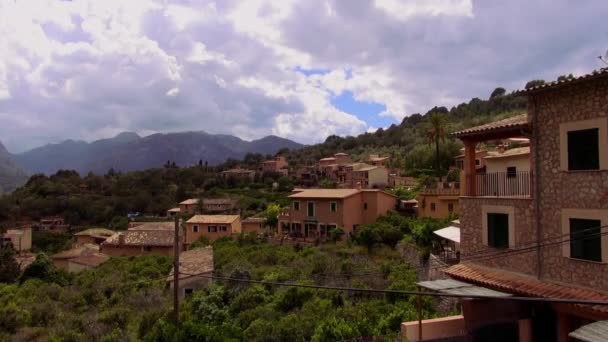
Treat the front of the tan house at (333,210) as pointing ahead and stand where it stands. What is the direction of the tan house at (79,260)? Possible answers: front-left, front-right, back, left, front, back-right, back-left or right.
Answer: front-right

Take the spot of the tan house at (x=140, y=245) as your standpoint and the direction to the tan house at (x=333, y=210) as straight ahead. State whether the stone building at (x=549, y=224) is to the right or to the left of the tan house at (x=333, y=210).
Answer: right

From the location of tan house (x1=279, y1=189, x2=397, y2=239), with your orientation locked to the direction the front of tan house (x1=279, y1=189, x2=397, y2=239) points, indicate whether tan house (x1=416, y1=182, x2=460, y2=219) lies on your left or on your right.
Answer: on your left

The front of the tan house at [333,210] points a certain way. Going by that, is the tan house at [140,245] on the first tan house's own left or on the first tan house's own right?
on the first tan house's own right

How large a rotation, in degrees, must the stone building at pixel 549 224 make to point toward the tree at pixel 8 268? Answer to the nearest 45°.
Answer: approximately 45° to its right

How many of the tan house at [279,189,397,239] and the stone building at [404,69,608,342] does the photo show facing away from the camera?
0

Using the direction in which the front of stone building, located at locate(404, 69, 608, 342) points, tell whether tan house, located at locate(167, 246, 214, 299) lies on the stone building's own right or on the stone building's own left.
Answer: on the stone building's own right

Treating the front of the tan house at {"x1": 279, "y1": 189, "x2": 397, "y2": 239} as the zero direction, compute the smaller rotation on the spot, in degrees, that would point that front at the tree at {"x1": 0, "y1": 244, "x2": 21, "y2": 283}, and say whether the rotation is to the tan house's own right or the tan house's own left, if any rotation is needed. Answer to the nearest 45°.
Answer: approximately 45° to the tan house's own right

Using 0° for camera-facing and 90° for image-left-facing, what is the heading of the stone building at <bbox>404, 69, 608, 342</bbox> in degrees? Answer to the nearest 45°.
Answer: approximately 45°

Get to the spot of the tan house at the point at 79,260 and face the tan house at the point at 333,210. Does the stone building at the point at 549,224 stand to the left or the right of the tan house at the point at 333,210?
right

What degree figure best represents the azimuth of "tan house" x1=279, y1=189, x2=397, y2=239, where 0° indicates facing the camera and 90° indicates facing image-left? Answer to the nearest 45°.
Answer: approximately 45°

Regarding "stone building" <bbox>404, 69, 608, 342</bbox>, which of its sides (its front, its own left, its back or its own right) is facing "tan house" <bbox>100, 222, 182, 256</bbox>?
right
